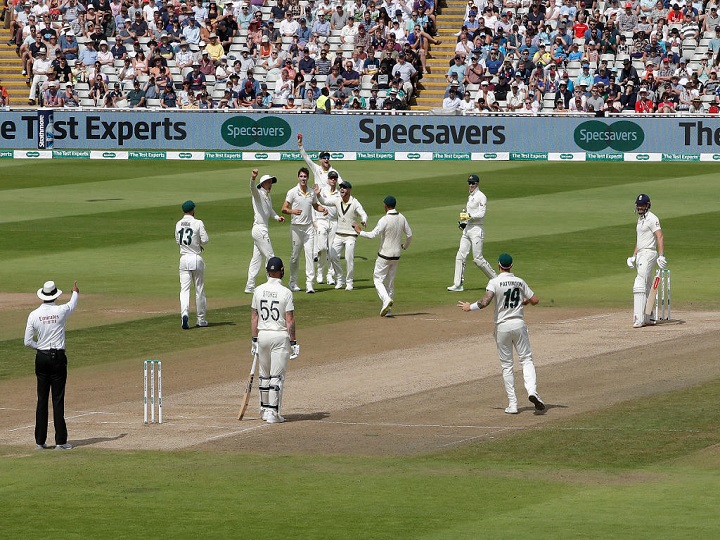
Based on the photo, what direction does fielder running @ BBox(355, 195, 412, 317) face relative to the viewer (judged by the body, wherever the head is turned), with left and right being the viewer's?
facing away from the viewer and to the left of the viewer

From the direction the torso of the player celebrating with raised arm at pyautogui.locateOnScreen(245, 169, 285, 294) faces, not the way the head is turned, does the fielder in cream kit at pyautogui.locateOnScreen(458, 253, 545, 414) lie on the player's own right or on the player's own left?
on the player's own right

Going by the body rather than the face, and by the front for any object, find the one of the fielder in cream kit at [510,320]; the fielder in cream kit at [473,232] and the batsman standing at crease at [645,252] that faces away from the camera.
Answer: the fielder in cream kit at [510,320]

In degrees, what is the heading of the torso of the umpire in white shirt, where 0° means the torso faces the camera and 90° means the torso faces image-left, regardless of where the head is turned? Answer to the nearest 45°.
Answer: approximately 180°

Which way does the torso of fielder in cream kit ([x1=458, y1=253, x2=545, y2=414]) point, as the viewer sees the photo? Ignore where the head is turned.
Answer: away from the camera

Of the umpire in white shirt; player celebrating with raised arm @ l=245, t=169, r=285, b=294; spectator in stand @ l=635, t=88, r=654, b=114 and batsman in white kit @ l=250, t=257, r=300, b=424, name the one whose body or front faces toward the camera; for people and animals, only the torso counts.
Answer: the spectator in stand

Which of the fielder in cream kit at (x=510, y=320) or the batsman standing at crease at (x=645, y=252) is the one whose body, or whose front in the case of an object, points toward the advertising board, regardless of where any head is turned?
the fielder in cream kit

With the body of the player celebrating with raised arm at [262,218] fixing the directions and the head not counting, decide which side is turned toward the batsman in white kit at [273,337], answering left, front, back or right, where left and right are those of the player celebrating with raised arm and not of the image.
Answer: right

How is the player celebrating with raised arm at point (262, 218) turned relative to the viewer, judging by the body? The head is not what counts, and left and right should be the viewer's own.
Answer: facing to the right of the viewer

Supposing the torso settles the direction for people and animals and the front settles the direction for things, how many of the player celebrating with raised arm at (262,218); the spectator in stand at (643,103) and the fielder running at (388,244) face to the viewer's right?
1

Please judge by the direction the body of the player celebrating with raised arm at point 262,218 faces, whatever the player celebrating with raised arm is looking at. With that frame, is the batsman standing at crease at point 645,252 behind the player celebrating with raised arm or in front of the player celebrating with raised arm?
in front

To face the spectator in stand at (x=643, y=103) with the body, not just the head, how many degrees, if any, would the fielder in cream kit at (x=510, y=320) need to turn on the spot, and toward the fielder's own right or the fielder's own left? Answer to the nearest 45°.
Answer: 0° — they already face them

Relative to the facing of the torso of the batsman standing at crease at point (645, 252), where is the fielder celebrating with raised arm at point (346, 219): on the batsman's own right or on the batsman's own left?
on the batsman's own right

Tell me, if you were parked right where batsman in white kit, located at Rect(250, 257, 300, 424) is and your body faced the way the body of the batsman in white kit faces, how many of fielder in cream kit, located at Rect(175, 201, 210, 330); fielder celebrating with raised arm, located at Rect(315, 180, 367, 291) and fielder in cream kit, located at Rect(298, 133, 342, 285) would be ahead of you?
3

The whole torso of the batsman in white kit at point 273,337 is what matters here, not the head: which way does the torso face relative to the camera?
away from the camera
